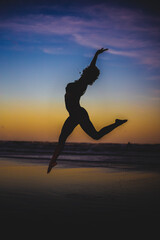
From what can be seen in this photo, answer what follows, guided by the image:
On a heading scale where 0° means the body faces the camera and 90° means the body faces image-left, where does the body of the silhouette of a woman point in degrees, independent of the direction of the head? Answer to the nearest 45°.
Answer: approximately 90°
